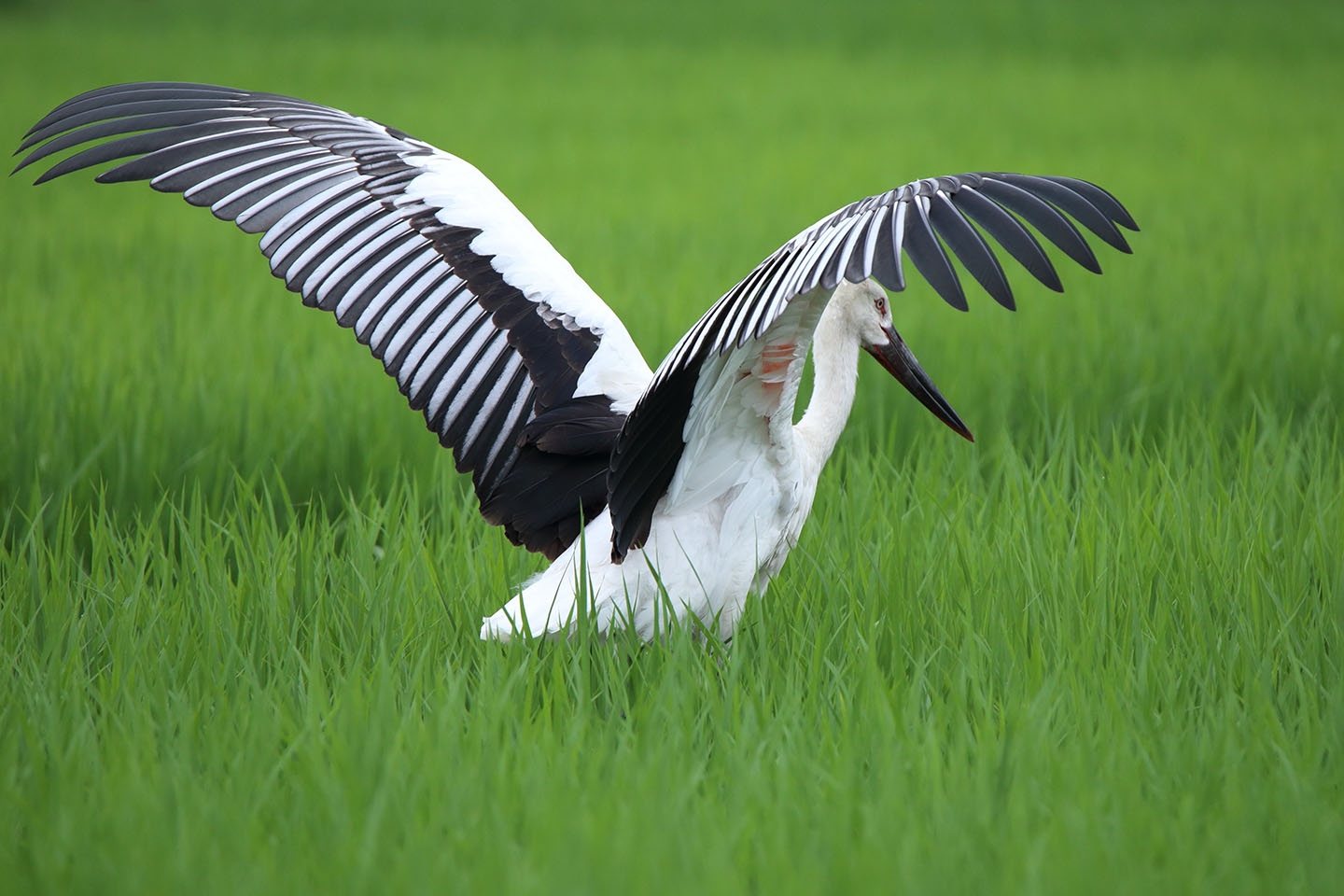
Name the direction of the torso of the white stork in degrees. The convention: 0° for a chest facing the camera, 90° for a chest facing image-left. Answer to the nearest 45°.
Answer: approximately 225°
